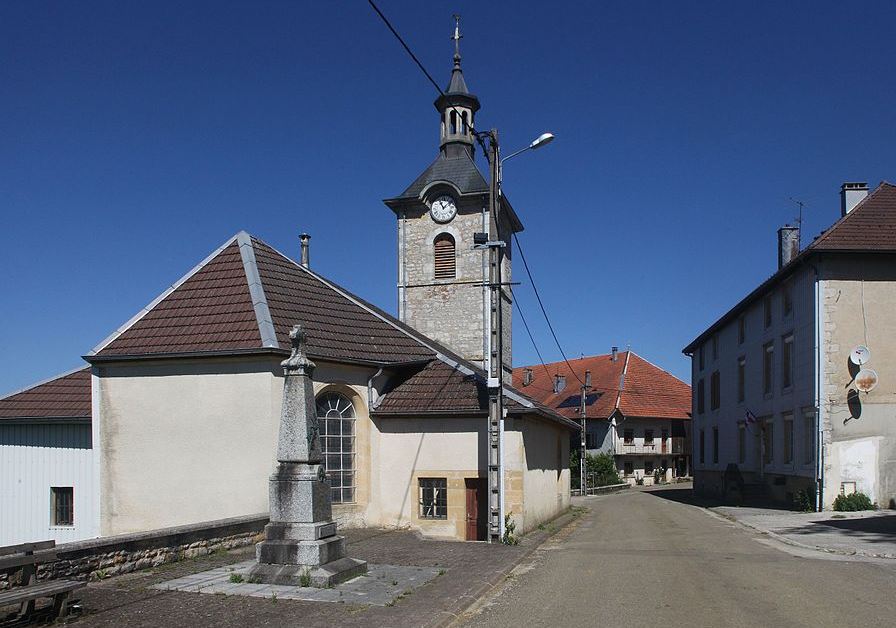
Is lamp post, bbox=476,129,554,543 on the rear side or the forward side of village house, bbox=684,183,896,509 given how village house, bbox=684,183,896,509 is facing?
on the forward side

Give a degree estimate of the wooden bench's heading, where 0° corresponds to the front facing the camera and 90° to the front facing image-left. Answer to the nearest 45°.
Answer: approximately 315°

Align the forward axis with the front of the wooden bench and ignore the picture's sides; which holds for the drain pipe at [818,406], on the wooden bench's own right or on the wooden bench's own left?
on the wooden bench's own left

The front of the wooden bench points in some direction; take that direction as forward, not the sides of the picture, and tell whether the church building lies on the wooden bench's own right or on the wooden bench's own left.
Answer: on the wooden bench's own left

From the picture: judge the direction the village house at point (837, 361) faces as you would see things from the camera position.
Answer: facing the viewer and to the left of the viewer

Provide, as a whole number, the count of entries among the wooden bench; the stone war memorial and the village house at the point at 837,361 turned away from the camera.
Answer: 0

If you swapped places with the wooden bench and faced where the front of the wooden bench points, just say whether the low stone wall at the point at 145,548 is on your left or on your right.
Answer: on your left

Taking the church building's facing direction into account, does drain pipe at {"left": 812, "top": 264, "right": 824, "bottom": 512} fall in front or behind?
in front

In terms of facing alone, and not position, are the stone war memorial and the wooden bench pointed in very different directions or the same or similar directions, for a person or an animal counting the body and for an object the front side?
same or similar directions
